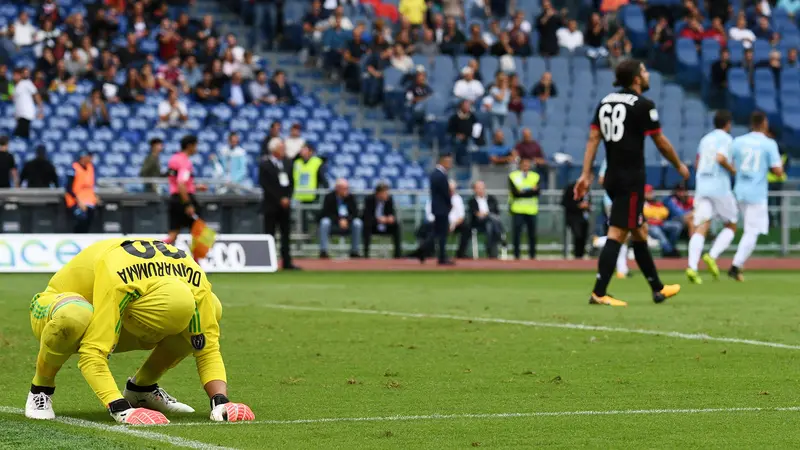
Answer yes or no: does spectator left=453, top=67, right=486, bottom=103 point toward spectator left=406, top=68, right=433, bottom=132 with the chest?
no

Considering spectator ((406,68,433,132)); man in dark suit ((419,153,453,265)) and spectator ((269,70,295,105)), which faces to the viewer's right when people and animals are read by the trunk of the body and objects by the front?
the man in dark suit

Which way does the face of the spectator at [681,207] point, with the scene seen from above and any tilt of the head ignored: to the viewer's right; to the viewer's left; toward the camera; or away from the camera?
toward the camera

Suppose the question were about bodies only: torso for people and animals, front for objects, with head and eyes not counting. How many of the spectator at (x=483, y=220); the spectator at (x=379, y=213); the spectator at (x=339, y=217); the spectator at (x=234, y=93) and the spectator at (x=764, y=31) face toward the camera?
5

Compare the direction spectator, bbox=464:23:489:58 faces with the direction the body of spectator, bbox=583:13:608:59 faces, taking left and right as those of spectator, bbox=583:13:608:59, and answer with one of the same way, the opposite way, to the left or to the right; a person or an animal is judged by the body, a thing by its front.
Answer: the same way

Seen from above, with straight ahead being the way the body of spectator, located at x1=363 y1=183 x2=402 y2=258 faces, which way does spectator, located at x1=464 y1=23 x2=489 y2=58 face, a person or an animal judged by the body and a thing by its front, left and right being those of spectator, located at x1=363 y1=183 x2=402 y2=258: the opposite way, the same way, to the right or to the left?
the same way

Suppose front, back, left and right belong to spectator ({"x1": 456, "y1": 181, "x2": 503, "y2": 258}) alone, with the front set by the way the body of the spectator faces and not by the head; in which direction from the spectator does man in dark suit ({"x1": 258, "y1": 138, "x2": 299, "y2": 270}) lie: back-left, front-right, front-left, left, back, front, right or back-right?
front-right

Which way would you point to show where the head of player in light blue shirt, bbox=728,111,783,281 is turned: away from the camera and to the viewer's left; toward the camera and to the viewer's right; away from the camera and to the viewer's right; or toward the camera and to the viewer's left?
away from the camera and to the viewer's right

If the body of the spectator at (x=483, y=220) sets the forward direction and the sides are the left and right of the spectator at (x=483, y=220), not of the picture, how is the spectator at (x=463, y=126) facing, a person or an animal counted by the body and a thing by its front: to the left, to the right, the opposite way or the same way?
the same way

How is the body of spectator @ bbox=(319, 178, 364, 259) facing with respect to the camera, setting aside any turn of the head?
toward the camera

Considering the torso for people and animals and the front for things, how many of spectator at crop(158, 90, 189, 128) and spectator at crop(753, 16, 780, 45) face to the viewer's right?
0

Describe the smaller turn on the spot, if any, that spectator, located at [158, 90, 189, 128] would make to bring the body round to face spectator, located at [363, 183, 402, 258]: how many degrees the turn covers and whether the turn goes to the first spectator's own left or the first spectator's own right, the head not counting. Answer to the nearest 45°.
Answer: approximately 45° to the first spectator's own left

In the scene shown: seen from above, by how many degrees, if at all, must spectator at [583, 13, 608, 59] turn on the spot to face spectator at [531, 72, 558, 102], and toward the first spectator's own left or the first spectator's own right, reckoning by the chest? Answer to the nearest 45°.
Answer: approximately 45° to the first spectator's own right

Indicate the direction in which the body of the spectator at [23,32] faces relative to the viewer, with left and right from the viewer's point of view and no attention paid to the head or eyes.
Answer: facing the viewer

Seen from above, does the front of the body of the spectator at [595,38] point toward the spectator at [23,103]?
no
